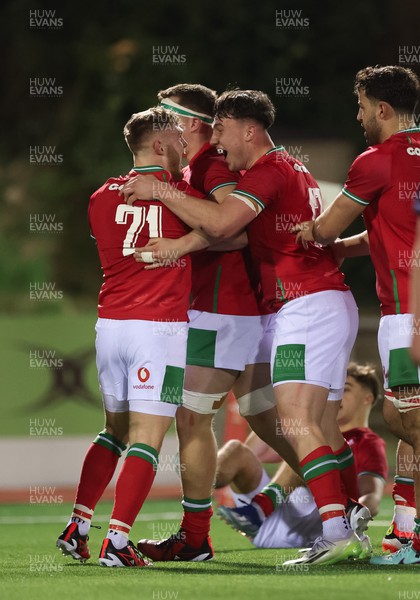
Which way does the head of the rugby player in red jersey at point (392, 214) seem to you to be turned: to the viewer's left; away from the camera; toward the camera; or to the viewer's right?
to the viewer's left

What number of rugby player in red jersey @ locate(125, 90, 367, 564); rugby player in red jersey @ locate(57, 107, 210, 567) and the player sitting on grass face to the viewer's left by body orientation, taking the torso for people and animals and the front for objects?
2

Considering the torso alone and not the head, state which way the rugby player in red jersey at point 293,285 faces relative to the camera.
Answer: to the viewer's left

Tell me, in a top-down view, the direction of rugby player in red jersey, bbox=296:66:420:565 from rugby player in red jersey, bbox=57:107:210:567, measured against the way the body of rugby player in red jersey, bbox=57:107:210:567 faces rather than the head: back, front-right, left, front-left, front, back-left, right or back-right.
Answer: front-right

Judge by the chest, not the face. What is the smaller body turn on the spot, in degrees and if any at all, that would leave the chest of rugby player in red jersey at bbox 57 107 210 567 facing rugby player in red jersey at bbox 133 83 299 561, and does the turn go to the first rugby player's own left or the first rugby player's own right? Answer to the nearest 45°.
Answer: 0° — they already face them

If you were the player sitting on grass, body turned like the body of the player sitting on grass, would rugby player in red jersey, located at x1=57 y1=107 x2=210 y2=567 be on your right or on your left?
on your left

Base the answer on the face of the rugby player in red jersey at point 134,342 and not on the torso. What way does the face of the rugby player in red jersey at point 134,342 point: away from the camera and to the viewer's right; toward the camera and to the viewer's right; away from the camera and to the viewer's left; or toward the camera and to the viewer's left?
away from the camera and to the viewer's right

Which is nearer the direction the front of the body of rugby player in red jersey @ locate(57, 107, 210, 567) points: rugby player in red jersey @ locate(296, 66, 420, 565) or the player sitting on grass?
the player sitting on grass

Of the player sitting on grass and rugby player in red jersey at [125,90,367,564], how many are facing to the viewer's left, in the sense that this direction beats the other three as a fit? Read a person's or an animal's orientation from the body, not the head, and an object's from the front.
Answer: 2

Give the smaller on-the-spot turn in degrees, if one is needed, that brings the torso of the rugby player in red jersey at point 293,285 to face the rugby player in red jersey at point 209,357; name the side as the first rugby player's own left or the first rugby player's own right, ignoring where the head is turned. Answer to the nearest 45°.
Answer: approximately 45° to the first rugby player's own right

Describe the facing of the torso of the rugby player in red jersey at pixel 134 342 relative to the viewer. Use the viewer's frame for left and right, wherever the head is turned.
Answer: facing away from the viewer and to the right of the viewer

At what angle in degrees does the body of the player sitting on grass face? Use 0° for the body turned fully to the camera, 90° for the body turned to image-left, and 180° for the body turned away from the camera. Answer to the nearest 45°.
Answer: approximately 90°

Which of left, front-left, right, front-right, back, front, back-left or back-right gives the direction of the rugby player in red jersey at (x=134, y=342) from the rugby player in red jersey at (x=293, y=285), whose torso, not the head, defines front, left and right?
front
